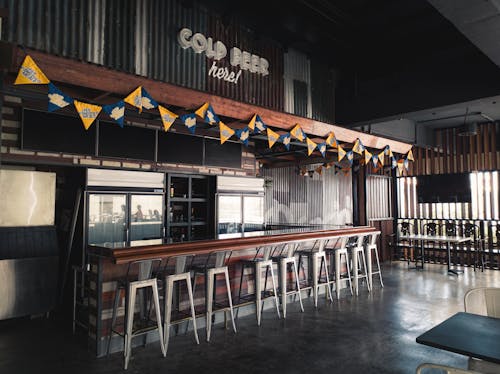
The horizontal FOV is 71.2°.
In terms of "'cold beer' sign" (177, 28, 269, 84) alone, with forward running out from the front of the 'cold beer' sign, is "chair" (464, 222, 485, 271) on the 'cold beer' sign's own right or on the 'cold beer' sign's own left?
on the 'cold beer' sign's own left

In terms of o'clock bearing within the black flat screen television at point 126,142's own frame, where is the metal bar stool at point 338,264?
The metal bar stool is roughly at 11 o'clock from the black flat screen television.

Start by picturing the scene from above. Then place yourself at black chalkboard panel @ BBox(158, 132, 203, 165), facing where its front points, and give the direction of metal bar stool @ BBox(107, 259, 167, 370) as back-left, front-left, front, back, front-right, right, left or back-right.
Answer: front-right

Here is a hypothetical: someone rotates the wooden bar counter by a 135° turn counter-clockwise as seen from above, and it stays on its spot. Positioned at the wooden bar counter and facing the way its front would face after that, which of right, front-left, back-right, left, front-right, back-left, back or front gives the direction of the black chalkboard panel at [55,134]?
front-left

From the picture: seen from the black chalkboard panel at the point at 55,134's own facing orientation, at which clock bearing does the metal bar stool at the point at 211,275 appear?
The metal bar stool is roughly at 12 o'clock from the black chalkboard panel.

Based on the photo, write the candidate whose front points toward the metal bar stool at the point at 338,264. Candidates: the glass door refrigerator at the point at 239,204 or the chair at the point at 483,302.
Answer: the glass door refrigerator
